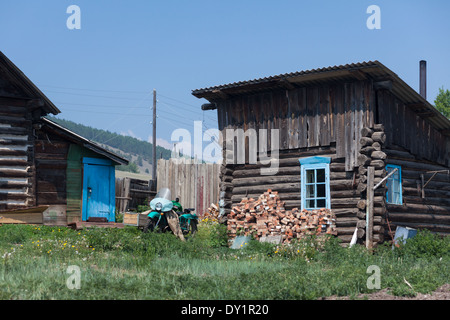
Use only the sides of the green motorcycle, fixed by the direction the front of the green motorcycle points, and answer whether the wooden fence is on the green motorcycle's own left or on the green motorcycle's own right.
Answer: on the green motorcycle's own right

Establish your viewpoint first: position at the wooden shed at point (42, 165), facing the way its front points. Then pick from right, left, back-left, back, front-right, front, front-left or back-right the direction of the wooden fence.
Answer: back-left

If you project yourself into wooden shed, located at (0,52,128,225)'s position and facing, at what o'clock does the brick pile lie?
The brick pile is roughly at 10 o'clock from the wooden shed.

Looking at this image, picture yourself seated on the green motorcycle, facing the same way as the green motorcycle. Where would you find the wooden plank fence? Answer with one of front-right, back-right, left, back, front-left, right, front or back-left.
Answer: back-right

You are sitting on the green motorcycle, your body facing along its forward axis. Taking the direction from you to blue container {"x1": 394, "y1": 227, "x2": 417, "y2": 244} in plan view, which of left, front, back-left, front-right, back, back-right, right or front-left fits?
back-left

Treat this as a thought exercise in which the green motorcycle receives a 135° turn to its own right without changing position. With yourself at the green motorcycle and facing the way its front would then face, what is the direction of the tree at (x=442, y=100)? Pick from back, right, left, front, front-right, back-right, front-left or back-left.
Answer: front-right

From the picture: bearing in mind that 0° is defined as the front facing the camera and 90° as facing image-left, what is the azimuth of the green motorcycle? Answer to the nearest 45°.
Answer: approximately 45°

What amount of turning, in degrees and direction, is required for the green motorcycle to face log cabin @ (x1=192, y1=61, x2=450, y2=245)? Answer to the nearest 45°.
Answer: approximately 135° to its left

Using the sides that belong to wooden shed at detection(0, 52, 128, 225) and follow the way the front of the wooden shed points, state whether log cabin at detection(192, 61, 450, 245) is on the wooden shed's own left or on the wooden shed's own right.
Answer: on the wooden shed's own left

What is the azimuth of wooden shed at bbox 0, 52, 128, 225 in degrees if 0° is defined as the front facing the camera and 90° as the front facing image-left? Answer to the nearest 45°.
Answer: approximately 0°
